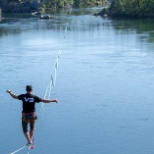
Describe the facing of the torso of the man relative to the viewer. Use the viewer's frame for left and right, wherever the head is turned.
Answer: facing away from the viewer
